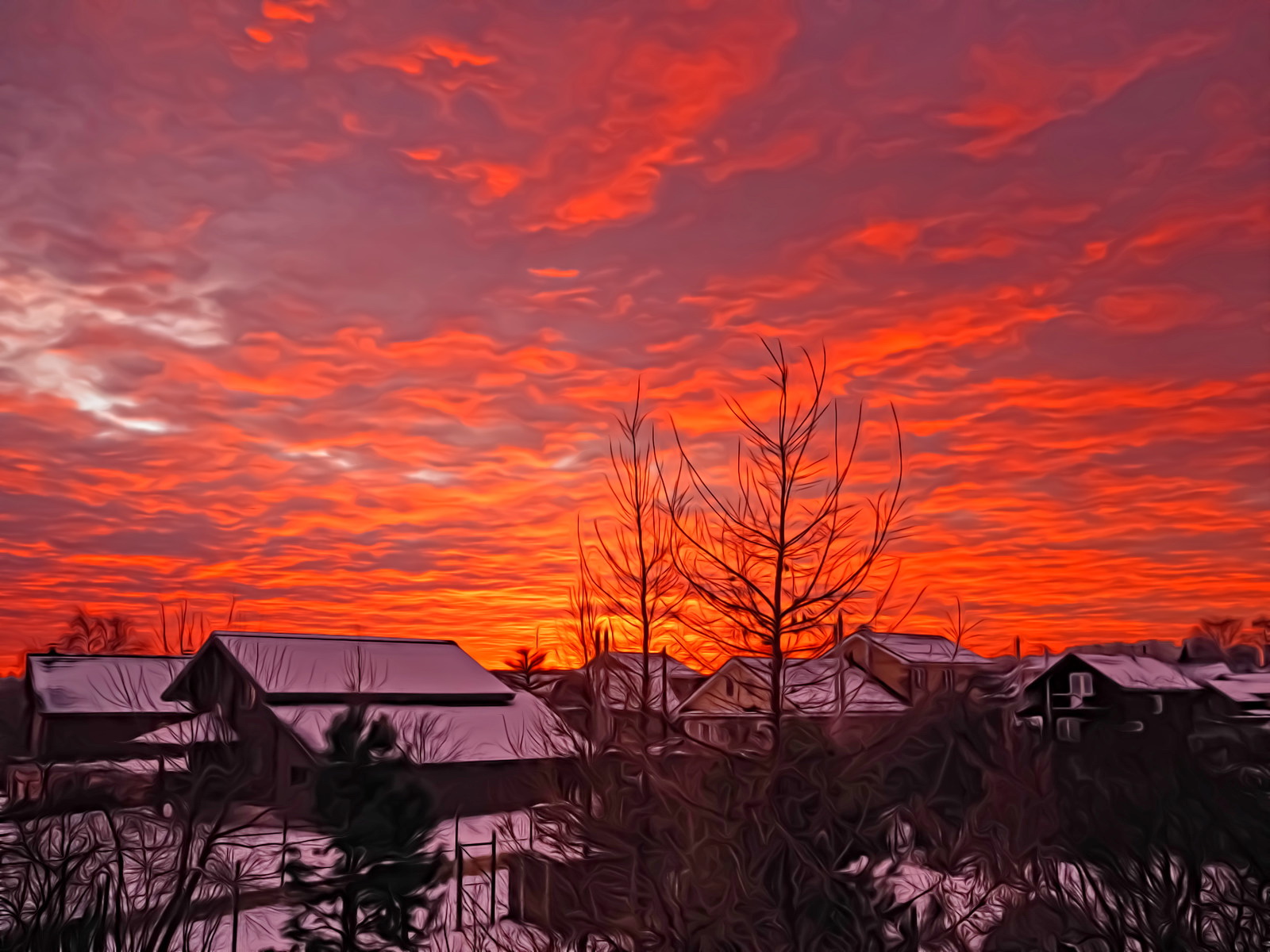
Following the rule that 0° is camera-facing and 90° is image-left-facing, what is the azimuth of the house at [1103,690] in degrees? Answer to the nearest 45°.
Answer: approximately 45°

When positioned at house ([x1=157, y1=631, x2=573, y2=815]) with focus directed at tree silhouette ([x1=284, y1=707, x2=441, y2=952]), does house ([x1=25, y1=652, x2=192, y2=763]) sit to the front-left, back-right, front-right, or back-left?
back-right

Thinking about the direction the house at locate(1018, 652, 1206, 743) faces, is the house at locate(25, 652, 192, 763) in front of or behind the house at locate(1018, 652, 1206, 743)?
in front

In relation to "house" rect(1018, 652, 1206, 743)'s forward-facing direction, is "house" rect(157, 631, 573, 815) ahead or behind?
ahead

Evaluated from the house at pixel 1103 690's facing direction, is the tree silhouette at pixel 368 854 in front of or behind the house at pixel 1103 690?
in front

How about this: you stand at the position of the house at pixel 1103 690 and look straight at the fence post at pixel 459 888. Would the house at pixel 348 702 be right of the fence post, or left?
right
